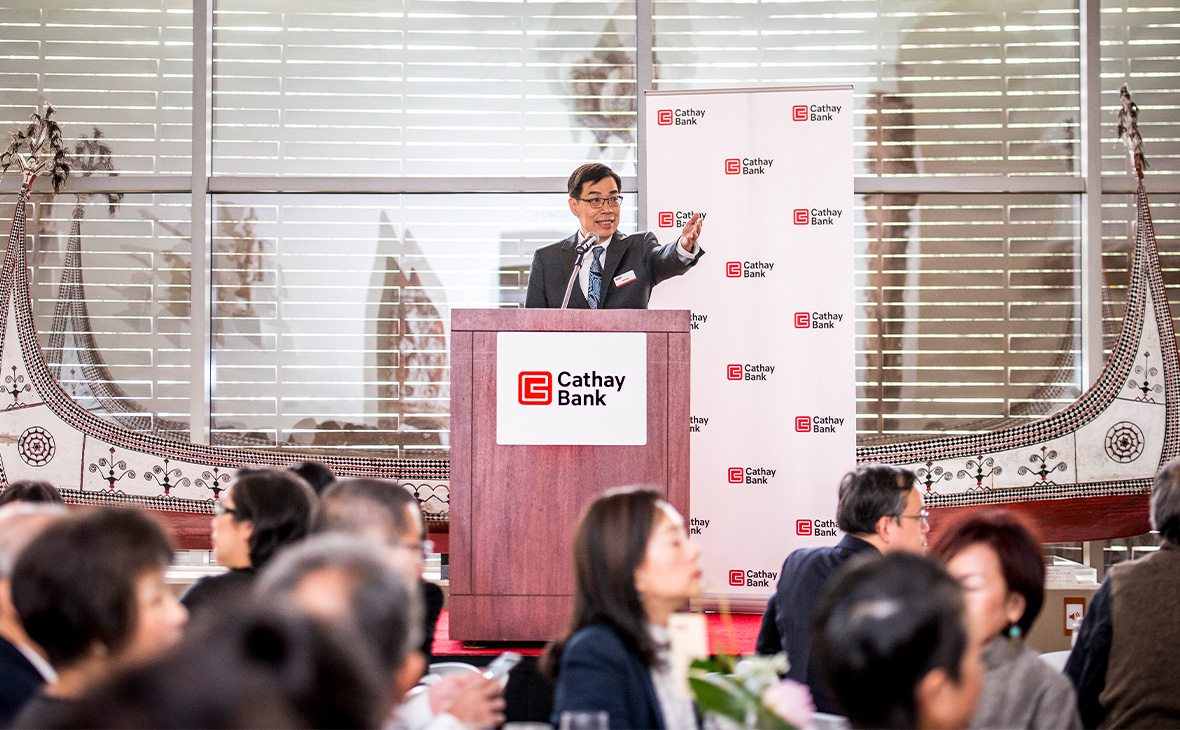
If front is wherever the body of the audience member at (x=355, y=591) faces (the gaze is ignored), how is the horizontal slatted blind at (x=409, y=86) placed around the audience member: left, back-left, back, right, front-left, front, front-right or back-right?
front-left

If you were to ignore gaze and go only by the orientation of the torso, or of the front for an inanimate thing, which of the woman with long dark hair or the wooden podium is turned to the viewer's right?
the woman with long dark hair

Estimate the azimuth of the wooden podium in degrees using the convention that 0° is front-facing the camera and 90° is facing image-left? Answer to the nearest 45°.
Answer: approximately 0°

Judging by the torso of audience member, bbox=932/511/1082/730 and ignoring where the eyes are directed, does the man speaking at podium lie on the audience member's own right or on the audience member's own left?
on the audience member's own right

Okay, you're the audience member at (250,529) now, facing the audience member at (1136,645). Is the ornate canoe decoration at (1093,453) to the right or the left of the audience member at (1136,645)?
left

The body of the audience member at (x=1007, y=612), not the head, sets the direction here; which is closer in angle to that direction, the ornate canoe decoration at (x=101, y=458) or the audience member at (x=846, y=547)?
the ornate canoe decoration

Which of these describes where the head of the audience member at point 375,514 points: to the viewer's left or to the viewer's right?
to the viewer's right

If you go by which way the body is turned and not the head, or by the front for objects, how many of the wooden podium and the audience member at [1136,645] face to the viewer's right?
0

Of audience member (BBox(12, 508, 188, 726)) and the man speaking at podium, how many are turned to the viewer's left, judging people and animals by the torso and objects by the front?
0

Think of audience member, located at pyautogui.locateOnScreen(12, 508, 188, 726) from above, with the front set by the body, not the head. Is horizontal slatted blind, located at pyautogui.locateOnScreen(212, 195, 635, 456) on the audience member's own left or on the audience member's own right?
on the audience member's own left

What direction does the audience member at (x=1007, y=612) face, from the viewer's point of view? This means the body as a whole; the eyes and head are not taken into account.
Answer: to the viewer's left

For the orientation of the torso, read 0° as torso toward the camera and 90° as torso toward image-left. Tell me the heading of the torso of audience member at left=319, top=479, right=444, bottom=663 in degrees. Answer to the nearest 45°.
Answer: approximately 225°
